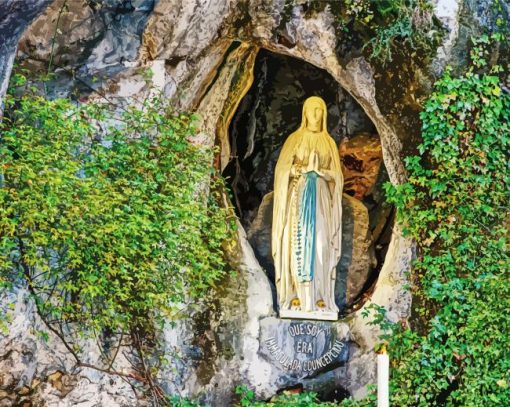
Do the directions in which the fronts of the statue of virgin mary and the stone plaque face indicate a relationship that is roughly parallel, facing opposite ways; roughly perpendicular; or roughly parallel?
roughly parallel

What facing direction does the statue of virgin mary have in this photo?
toward the camera

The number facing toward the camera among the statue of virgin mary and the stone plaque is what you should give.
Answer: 2

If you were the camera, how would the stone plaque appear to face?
facing the viewer
